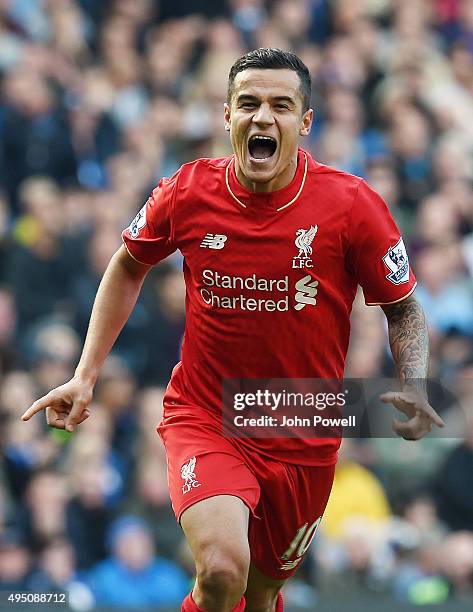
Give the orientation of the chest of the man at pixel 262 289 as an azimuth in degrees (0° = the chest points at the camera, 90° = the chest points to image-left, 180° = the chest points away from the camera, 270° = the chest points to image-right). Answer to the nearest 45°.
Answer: approximately 0°
